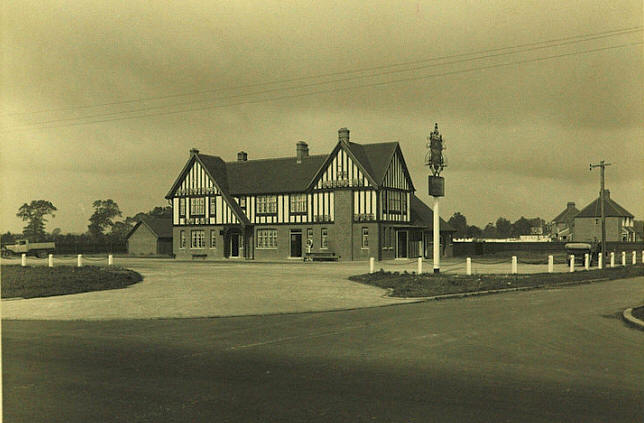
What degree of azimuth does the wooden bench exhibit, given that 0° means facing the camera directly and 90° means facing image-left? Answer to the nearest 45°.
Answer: approximately 0°
